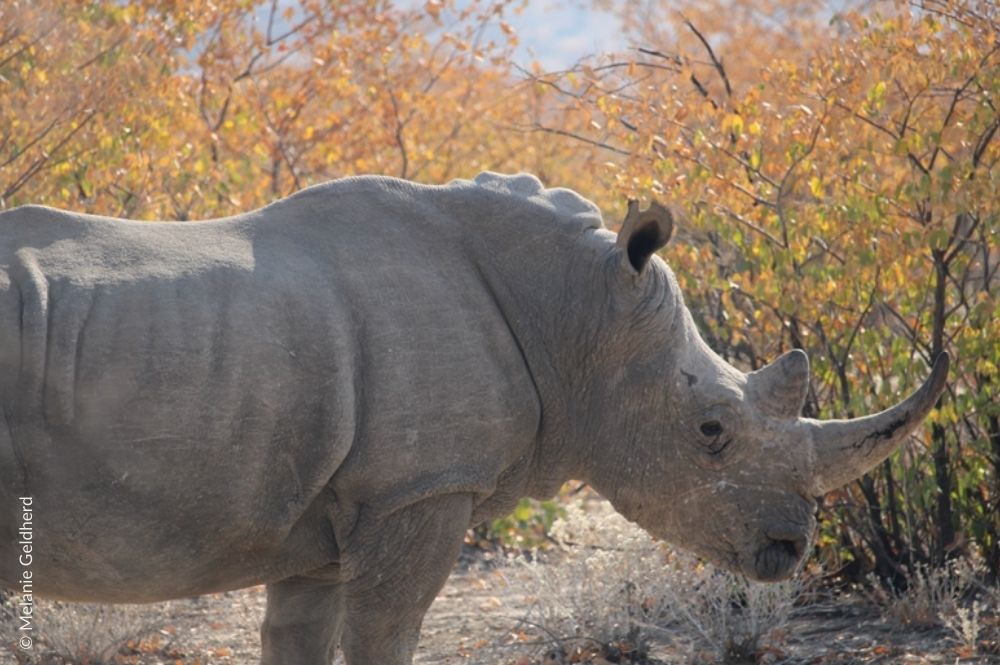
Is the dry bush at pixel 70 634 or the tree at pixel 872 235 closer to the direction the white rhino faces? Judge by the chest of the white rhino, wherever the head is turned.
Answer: the tree

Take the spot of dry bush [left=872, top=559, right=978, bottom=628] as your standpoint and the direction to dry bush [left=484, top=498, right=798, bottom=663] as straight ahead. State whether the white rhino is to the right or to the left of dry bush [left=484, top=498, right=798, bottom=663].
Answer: left

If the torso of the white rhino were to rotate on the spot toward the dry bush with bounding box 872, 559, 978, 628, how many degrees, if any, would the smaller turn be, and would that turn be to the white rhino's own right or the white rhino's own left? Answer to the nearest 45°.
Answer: approximately 45° to the white rhino's own left

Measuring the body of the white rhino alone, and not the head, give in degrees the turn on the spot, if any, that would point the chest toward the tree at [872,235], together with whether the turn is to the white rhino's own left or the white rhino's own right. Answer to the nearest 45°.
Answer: approximately 45° to the white rhino's own left

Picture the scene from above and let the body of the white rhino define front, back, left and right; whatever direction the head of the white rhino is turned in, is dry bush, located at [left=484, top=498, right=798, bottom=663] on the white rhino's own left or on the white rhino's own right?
on the white rhino's own left

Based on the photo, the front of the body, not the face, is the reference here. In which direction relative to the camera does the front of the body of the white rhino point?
to the viewer's right
